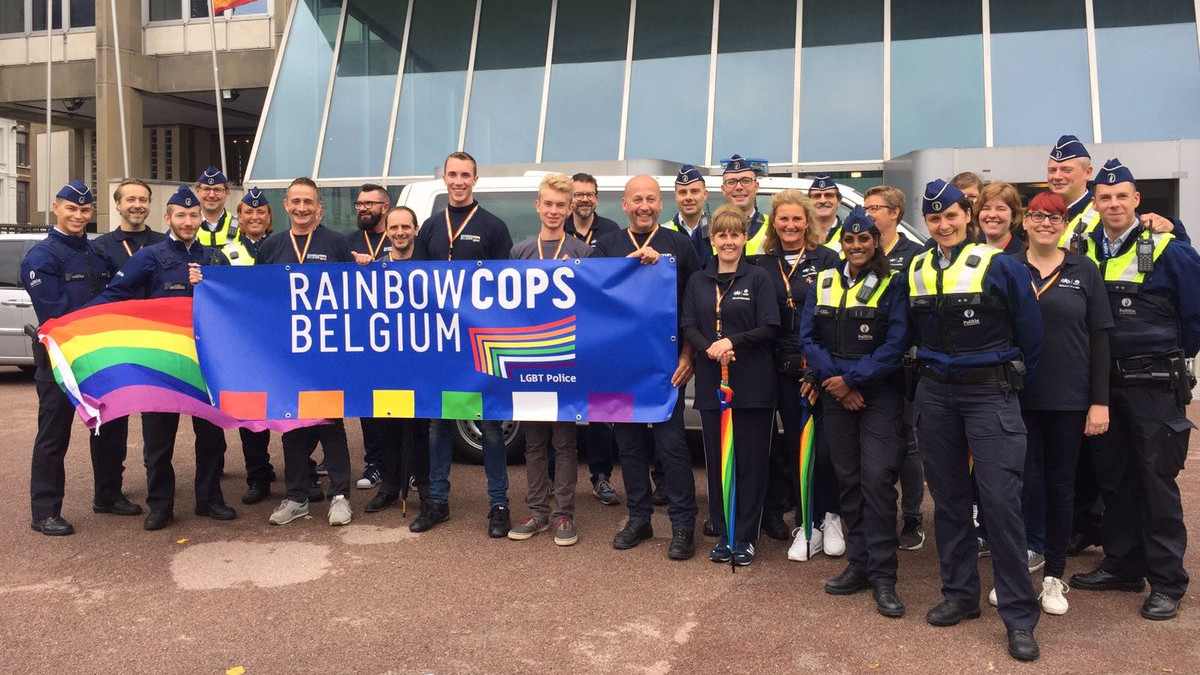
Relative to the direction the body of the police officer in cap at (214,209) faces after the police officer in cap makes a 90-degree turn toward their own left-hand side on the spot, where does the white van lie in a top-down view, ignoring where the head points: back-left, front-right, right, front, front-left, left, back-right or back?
front

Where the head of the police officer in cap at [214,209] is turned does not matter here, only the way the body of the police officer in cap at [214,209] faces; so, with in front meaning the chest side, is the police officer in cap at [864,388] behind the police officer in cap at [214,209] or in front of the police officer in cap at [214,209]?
in front

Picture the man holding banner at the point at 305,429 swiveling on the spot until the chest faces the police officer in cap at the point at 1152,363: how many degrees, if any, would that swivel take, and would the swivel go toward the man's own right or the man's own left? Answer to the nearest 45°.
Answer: approximately 45° to the man's own left

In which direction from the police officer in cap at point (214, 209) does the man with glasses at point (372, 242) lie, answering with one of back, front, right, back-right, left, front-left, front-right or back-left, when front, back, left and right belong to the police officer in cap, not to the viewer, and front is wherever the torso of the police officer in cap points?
front-left

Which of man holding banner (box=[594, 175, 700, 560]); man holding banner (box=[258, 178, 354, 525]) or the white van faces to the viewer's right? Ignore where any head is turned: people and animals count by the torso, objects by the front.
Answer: the white van

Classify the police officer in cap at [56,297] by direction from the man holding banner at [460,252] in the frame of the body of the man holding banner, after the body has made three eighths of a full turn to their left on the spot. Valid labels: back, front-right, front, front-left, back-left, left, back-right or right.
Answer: back-left

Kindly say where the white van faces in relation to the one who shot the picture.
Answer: facing to the right of the viewer
